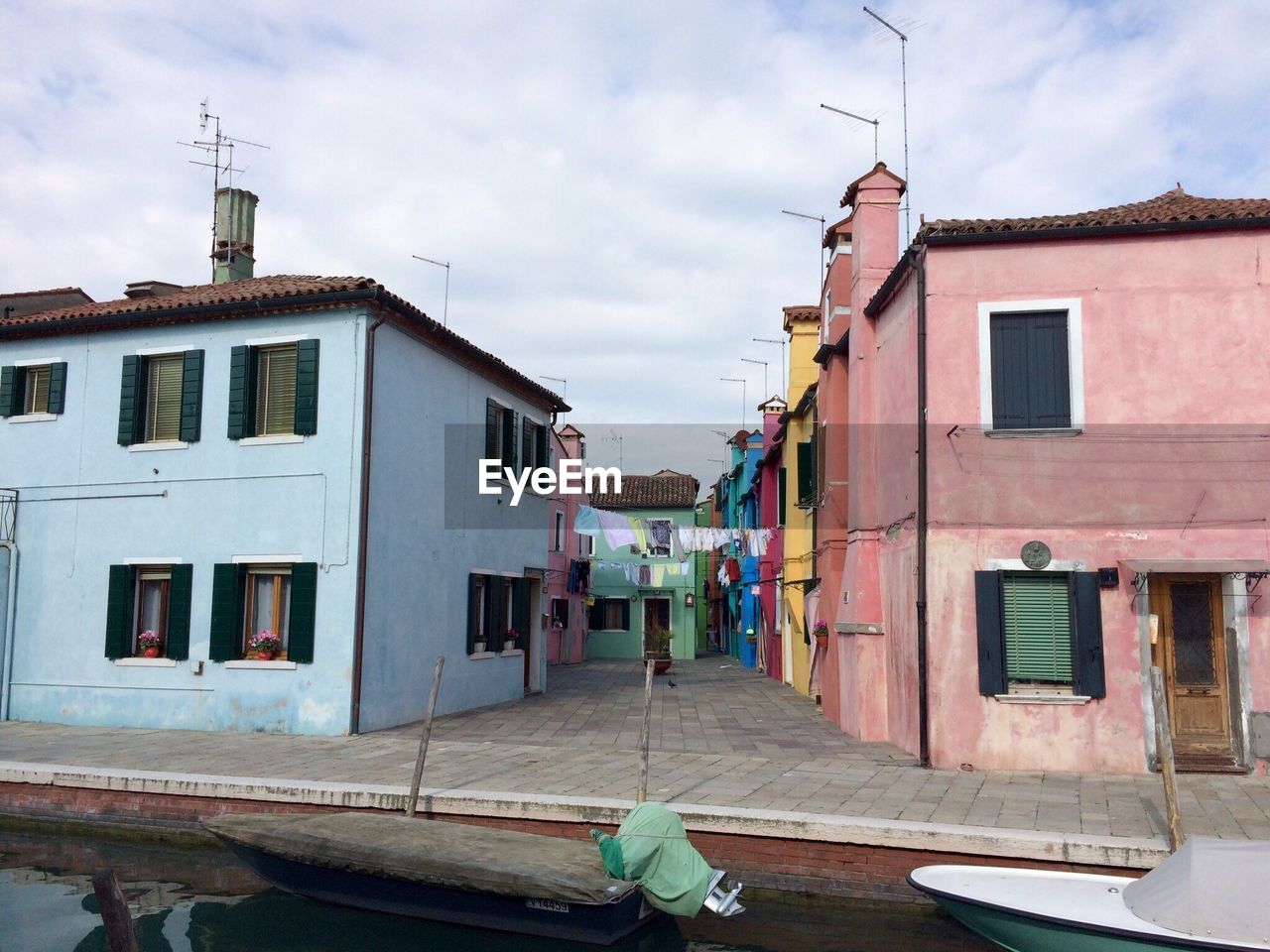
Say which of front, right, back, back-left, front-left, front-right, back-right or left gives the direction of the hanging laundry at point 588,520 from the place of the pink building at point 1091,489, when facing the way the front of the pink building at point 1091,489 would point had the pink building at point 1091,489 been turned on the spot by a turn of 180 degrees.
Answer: front-left

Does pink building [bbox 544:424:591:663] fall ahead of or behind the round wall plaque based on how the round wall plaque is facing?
behind

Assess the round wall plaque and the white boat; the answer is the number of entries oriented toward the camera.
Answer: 1

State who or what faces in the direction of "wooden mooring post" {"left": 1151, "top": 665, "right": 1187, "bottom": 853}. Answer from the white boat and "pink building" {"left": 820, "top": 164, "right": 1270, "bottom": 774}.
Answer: the pink building

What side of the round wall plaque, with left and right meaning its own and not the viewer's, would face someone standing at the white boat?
front

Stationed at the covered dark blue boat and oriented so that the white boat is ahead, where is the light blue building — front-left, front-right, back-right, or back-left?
back-left

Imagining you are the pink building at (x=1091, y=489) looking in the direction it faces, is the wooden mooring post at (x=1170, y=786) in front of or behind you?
in front

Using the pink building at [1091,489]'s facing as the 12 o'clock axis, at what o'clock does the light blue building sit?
The light blue building is roughly at 3 o'clock from the pink building.

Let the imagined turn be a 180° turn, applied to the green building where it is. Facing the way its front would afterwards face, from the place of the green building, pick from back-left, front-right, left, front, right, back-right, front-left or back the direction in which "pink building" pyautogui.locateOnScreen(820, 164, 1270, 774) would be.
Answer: back

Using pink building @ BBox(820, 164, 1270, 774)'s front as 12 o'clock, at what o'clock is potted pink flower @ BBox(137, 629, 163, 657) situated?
The potted pink flower is roughly at 3 o'clock from the pink building.

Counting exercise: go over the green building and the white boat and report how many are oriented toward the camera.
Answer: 1

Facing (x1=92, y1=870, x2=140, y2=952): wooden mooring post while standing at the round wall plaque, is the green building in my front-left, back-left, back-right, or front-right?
back-right

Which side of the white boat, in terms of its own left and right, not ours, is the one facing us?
left
